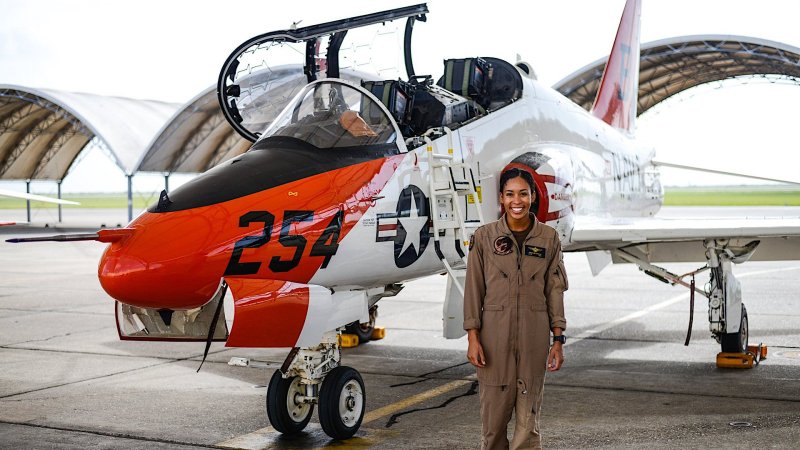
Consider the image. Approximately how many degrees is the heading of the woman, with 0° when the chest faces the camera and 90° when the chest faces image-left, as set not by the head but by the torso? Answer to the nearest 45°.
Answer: approximately 0°

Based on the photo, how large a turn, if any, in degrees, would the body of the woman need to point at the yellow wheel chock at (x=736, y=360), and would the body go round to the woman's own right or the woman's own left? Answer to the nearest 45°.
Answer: approximately 135° to the woman's own left

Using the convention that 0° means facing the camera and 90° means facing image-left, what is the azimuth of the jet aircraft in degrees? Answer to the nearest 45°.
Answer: approximately 45°

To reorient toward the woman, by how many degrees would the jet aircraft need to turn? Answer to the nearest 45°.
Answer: approximately 90° to its left

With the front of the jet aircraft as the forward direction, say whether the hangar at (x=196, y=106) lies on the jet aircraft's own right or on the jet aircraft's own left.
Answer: on the jet aircraft's own right

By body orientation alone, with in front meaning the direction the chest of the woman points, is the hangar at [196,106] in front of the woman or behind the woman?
behind
